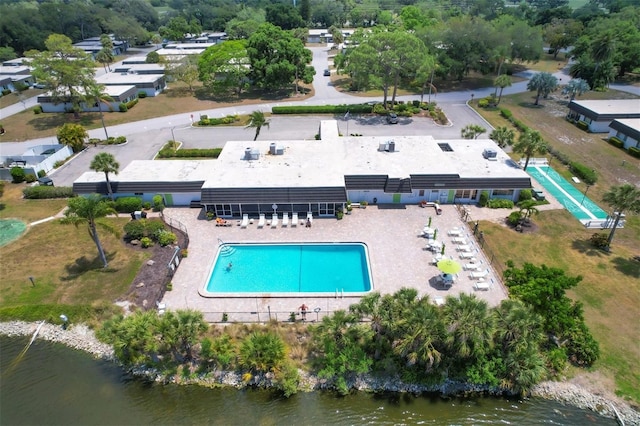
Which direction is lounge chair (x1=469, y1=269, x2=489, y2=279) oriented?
to the viewer's left

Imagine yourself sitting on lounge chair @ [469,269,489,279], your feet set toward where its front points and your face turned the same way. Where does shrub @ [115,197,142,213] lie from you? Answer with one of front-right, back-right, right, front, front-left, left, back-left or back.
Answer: front

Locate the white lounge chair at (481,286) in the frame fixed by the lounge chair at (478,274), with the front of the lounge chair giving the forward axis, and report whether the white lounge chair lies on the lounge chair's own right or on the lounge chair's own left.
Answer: on the lounge chair's own left

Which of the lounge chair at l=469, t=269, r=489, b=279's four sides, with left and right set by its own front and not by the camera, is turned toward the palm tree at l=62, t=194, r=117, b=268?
front

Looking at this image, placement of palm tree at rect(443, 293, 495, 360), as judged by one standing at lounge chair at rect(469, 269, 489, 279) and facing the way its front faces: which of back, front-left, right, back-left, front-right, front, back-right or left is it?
left

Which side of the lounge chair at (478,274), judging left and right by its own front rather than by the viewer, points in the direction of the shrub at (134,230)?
front

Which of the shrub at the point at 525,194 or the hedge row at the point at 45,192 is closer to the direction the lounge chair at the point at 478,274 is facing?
the hedge row

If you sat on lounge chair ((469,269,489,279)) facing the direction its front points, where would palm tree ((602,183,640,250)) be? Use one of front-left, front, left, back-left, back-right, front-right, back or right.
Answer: back-right

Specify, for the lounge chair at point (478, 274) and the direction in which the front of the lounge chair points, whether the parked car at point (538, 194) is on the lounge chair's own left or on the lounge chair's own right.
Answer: on the lounge chair's own right

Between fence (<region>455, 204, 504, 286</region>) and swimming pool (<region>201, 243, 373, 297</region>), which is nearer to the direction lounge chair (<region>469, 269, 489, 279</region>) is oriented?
the swimming pool

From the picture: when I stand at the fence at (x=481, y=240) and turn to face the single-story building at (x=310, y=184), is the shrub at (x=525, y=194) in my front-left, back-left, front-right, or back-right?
back-right

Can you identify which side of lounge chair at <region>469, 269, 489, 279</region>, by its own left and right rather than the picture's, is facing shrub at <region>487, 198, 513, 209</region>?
right

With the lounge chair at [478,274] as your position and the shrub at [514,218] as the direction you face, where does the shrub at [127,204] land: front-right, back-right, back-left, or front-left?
back-left

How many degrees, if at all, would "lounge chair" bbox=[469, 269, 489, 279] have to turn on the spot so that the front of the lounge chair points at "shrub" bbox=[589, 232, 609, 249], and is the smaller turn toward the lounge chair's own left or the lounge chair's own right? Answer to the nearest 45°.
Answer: approximately 135° to the lounge chair's own right

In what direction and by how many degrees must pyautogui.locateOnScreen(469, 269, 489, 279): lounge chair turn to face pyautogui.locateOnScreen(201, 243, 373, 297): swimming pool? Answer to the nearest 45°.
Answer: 0° — it already faces it

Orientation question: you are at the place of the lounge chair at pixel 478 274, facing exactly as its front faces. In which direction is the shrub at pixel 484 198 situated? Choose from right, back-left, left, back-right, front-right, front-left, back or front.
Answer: right

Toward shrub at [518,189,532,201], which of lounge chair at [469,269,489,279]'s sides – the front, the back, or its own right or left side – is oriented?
right
